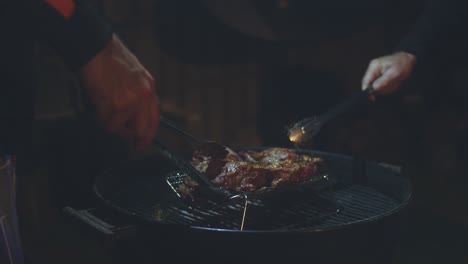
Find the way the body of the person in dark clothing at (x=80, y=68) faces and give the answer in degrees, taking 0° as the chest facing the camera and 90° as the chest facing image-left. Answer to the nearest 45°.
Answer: approximately 270°

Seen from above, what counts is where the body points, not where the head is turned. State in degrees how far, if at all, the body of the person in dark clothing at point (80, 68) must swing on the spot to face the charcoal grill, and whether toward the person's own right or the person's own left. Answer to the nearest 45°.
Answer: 0° — they already face it

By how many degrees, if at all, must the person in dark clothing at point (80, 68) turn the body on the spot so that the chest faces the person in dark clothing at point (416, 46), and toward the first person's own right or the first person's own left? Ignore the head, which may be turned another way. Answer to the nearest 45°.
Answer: approximately 45° to the first person's own left

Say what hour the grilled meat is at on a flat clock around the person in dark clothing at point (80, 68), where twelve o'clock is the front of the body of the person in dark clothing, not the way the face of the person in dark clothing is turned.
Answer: The grilled meat is roughly at 11 o'clock from the person in dark clothing.

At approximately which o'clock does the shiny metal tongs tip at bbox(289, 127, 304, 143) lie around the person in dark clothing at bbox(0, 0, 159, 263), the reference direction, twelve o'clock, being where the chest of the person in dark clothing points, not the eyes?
The shiny metal tongs tip is roughly at 11 o'clock from the person in dark clothing.
